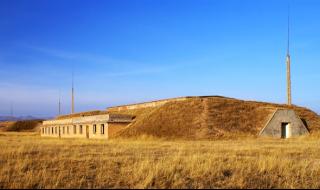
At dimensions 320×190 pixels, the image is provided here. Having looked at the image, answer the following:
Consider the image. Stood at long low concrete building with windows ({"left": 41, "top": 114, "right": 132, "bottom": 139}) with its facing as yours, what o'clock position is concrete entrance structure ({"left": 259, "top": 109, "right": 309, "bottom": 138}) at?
concrete entrance structure ({"left": 259, "top": 109, "right": 309, "bottom": 138}) is roughly at 8 o'clock from long low concrete building with windows ({"left": 41, "top": 114, "right": 132, "bottom": 139}).

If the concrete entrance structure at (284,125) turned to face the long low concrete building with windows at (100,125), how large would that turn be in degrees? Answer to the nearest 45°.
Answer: approximately 90° to its right

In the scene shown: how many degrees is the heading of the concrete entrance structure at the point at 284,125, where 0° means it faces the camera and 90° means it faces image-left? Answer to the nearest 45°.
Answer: approximately 0°
